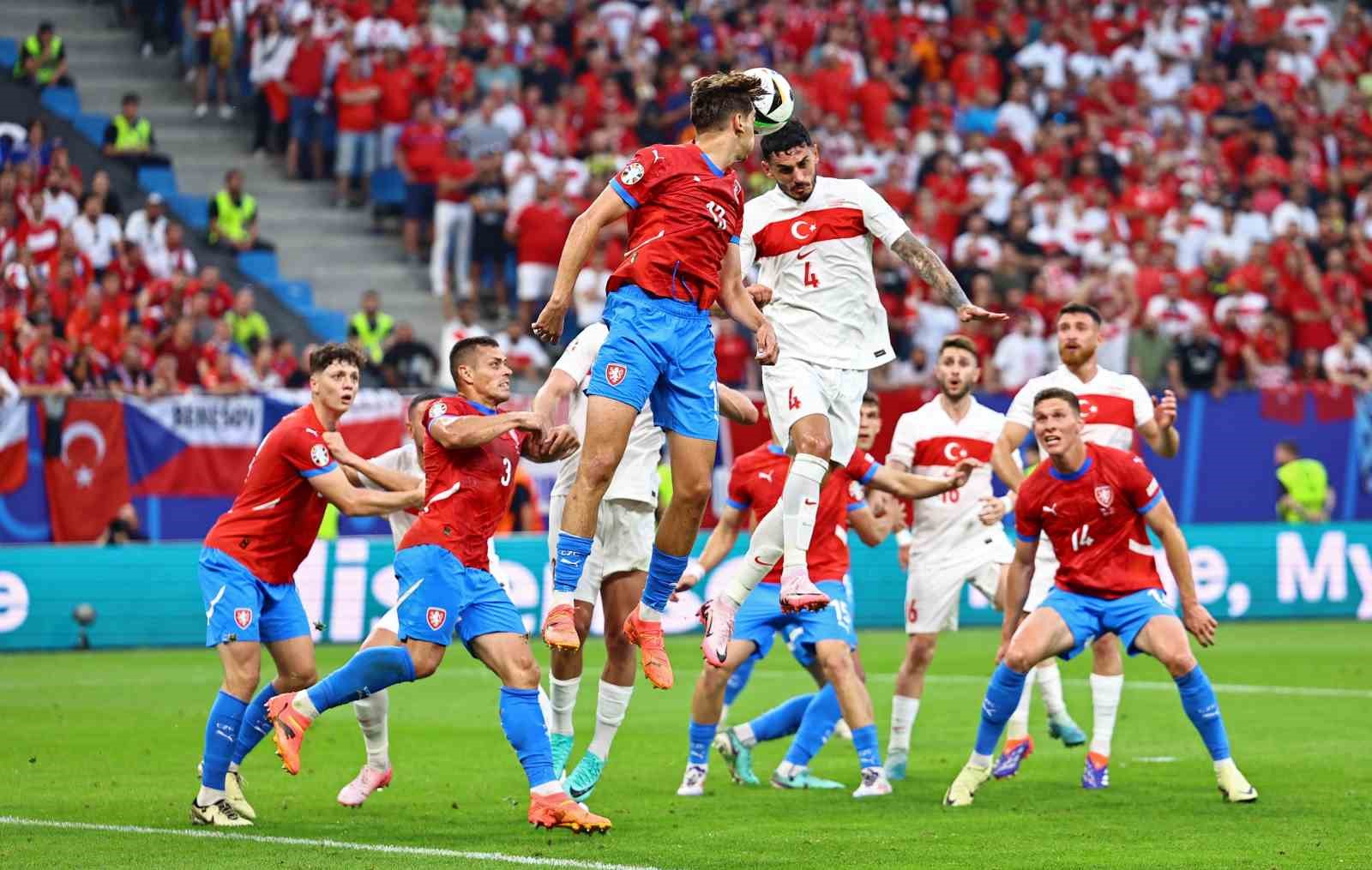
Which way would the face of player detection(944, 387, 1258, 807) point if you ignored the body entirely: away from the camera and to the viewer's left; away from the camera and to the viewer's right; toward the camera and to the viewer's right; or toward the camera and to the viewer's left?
toward the camera and to the viewer's left

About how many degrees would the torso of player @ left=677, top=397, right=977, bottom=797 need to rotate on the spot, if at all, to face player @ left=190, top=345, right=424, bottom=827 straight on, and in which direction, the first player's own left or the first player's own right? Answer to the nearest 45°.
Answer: approximately 45° to the first player's own right

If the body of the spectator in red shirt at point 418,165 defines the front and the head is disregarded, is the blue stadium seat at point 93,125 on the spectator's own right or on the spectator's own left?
on the spectator's own right

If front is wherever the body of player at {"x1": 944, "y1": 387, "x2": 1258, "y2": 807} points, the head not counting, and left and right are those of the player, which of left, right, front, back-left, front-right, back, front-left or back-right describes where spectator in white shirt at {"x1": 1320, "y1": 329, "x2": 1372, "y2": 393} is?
back

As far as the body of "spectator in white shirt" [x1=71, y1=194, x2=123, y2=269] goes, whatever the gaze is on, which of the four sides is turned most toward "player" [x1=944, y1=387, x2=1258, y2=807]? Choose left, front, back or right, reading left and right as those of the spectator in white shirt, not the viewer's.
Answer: front

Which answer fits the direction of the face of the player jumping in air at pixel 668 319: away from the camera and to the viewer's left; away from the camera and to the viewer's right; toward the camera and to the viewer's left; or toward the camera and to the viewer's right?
away from the camera and to the viewer's right

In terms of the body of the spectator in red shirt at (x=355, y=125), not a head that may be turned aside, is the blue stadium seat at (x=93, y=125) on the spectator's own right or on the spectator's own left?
on the spectator's own right

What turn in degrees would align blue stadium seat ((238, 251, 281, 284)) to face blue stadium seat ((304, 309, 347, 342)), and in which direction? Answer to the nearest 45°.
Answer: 0° — it already faces it

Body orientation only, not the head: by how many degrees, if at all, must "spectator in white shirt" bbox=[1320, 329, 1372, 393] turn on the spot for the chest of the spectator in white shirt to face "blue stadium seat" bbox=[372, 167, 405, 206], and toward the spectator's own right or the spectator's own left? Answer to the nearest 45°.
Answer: approximately 90° to the spectator's own right

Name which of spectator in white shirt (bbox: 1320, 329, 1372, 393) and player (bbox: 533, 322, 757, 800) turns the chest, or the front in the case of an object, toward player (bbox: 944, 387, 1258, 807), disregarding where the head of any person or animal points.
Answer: the spectator in white shirt

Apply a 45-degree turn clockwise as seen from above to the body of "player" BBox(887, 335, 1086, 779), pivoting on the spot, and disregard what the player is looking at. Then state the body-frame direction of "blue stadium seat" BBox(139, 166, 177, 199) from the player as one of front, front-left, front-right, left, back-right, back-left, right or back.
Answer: right

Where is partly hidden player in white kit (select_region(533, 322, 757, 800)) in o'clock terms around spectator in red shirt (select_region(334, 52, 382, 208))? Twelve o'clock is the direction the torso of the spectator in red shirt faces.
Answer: The partly hidden player in white kit is roughly at 12 o'clock from the spectator in red shirt.
